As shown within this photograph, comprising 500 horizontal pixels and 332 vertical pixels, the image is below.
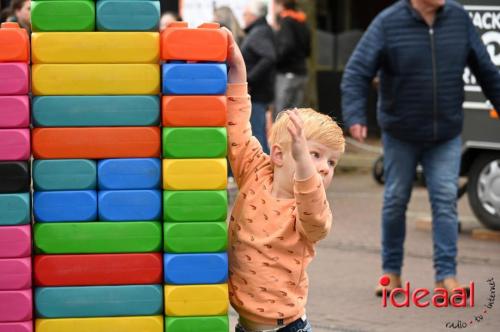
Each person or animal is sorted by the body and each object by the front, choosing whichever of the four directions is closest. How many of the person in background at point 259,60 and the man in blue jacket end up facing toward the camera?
1

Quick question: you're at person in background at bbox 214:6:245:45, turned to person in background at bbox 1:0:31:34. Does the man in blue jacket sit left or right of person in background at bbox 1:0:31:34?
left

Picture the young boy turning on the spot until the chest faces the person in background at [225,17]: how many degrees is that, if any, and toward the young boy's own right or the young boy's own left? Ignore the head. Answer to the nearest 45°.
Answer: approximately 135° to the young boy's own left

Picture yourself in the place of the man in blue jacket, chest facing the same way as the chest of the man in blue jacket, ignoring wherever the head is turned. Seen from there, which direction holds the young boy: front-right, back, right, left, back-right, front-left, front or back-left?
front

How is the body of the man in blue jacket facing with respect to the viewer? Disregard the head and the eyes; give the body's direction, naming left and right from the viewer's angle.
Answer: facing the viewer

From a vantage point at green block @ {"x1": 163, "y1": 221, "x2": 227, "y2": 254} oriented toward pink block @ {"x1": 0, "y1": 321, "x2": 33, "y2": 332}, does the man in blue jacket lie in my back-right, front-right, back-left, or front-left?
back-right

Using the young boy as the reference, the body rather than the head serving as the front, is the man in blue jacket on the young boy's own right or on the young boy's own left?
on the young boy's own left

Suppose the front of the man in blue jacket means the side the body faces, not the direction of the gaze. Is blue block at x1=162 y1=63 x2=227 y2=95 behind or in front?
in front
